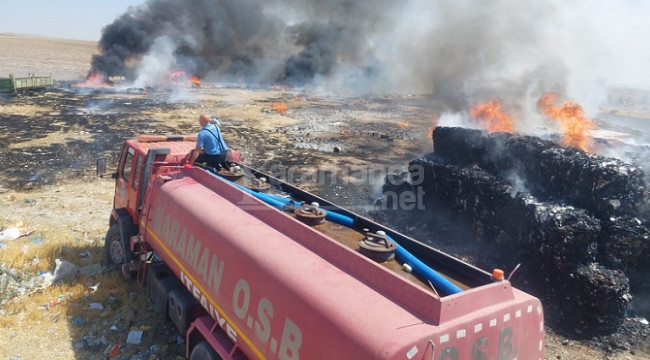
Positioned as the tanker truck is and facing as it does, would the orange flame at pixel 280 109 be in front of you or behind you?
in front

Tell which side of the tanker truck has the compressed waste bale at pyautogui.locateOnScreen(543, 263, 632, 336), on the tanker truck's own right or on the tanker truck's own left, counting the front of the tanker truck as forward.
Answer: on the tanker truck's own right

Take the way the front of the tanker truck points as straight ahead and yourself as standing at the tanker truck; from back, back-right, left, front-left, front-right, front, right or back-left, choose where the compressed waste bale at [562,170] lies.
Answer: right

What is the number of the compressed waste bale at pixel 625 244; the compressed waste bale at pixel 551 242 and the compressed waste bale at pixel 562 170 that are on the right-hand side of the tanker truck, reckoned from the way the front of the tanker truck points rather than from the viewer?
3

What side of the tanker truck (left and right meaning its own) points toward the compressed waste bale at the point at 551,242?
right

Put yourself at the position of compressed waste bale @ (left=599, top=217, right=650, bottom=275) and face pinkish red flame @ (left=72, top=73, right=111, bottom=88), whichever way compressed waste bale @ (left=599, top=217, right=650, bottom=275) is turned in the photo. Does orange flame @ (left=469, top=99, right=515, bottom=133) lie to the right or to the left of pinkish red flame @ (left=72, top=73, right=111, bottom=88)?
right

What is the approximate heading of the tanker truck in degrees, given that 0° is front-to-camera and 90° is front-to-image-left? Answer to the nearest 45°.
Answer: approximately 135°

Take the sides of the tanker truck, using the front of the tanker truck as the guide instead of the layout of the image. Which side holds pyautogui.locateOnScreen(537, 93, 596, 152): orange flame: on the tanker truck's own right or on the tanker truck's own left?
on the tanker truck's own right

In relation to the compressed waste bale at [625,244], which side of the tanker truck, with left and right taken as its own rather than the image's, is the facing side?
right

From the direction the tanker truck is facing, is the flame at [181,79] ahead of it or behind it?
ahead
